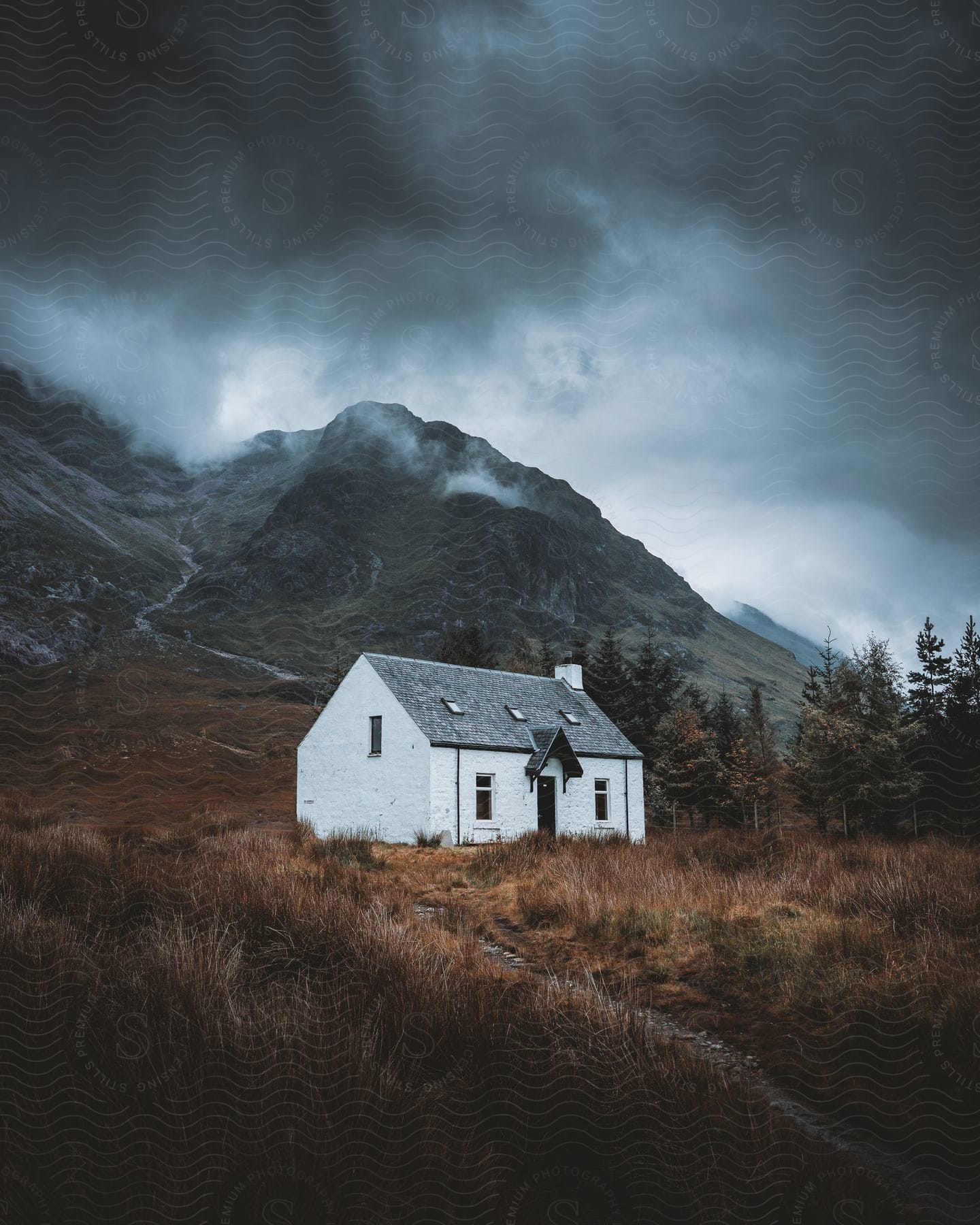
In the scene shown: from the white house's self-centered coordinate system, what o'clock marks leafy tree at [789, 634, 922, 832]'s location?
The leafy tree is roughly at 10 o'clock from the white house.

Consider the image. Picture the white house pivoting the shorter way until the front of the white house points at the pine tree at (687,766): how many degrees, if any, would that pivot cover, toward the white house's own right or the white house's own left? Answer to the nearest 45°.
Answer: approximately 90° to the white house's own left

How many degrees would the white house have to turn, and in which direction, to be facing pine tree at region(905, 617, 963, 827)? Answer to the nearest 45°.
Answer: approximately 45° to its left

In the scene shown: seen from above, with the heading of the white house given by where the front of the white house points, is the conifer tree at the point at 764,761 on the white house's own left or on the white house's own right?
on the white house's own left

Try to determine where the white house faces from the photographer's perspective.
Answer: facing the viewer and to the right of the viewer

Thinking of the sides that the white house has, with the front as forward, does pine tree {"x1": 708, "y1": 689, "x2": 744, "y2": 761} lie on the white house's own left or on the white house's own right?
on the white house's own left
